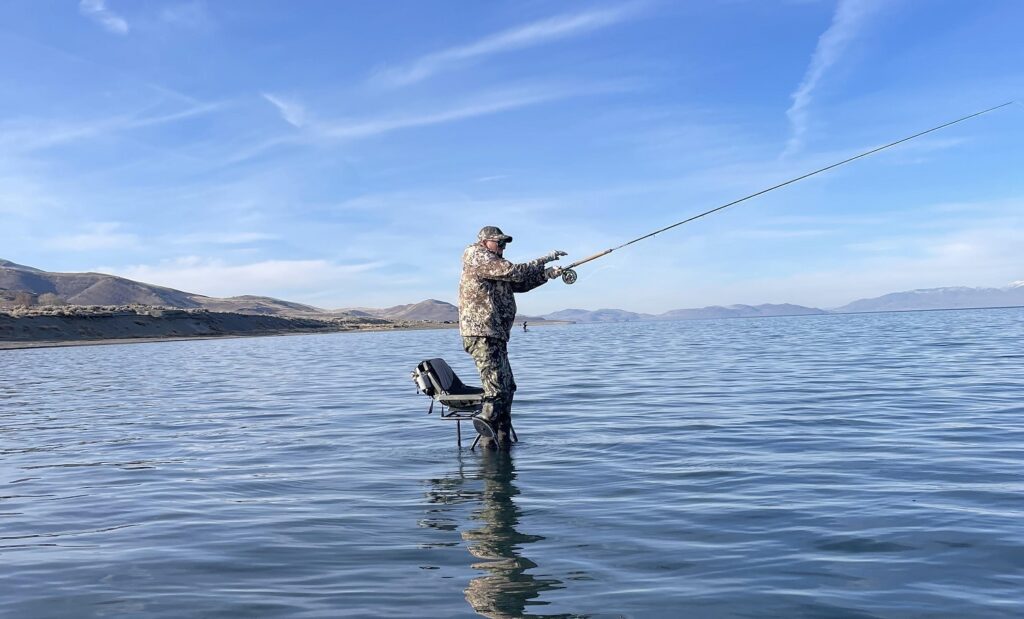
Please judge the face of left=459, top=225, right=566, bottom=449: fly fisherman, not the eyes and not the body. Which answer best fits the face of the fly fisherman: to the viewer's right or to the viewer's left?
to the viewer's right

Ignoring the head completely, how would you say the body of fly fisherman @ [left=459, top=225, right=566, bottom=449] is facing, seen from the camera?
to the viewer's right
